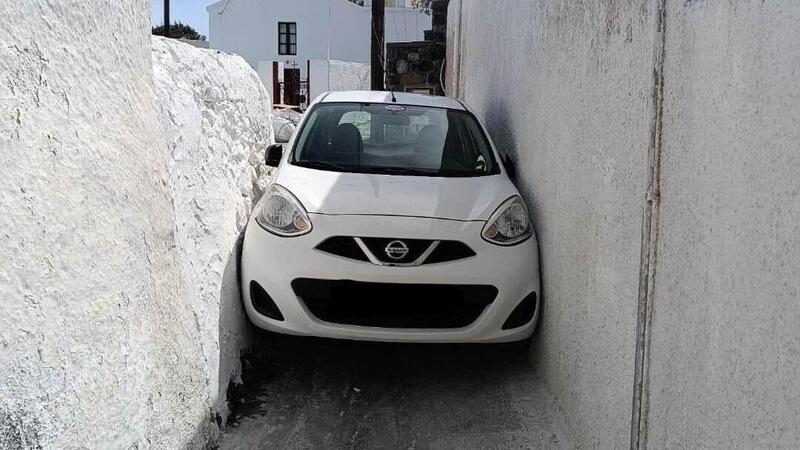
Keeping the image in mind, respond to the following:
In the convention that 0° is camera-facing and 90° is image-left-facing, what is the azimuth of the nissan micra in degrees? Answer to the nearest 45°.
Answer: approximately 0°

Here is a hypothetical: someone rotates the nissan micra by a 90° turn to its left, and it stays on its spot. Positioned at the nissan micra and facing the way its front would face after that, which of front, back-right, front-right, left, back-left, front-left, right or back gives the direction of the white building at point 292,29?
left

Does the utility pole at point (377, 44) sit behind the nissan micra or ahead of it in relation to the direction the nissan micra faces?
behind
